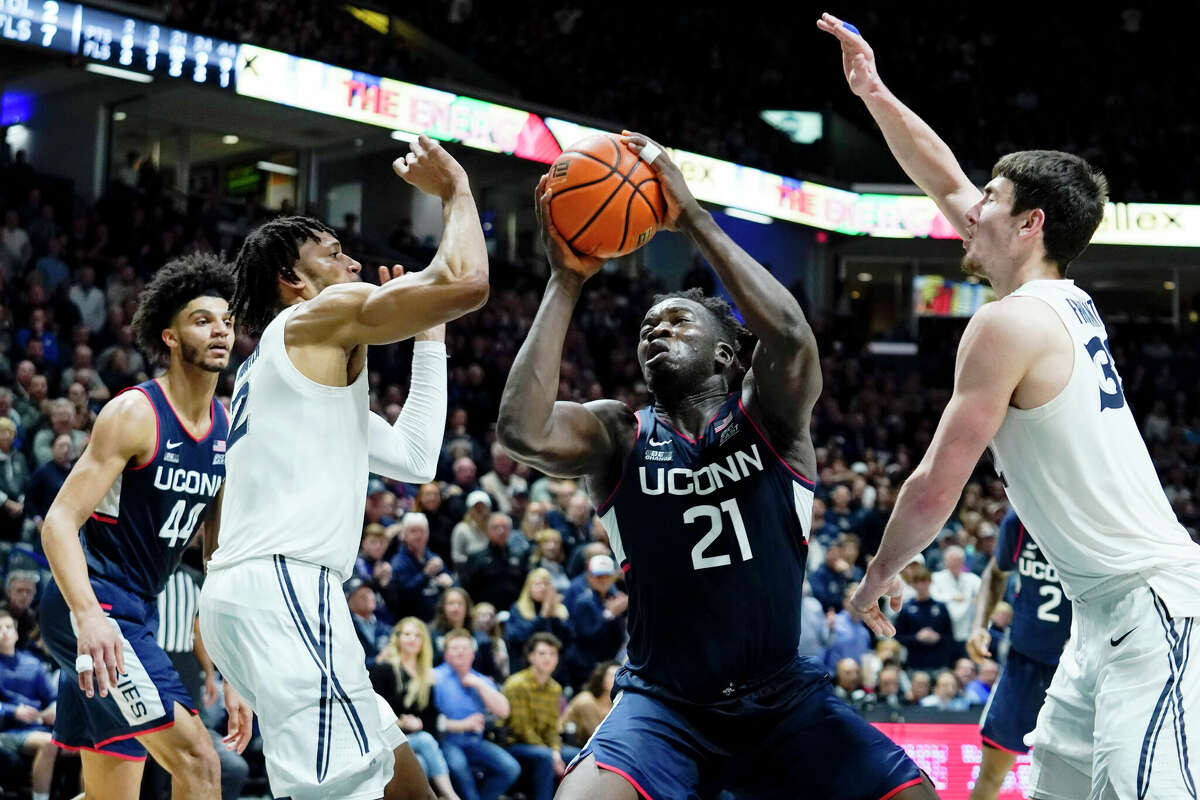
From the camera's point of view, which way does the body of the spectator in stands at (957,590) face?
toward the camera

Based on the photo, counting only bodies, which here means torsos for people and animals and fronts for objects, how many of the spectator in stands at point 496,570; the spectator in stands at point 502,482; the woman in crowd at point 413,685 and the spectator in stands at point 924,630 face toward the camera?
4

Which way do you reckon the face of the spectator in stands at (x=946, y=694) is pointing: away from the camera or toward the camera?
toward the camera

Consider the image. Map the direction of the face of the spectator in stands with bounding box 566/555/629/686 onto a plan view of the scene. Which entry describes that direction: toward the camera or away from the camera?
toward the camera

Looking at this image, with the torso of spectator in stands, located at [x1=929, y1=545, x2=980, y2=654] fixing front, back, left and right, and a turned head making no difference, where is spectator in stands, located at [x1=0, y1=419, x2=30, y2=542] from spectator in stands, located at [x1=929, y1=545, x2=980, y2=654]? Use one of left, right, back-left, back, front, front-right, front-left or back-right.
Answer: front-right

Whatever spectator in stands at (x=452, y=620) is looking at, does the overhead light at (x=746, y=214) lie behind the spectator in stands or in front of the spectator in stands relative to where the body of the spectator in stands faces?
behind

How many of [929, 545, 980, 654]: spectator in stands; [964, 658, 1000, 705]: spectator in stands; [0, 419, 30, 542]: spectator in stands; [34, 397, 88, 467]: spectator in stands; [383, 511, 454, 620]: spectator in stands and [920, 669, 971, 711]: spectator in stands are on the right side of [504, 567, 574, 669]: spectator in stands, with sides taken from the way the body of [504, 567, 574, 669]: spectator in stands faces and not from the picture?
3

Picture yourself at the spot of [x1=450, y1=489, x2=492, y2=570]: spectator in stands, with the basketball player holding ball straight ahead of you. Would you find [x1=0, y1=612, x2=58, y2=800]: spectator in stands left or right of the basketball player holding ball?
right

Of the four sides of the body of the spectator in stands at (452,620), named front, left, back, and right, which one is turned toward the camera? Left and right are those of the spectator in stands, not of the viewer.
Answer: front

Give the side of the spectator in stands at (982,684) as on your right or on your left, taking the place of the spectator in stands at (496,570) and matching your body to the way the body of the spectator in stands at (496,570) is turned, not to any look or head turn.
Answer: on your left

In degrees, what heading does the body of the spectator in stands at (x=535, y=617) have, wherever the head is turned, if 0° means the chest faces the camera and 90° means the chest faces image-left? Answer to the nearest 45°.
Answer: approximately 0°

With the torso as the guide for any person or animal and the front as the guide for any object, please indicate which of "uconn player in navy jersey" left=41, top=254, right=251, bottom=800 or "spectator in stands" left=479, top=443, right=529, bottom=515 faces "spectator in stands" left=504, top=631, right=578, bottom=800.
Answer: "spectator in stands" left=479, top=443, right=529, bottom=515

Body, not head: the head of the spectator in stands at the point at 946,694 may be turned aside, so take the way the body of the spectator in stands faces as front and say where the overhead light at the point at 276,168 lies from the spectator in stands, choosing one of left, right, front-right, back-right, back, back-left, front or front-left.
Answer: back-right

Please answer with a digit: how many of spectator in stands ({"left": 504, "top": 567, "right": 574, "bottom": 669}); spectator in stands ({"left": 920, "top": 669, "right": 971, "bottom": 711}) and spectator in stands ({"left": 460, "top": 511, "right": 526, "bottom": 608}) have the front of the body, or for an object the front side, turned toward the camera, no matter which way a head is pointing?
3
